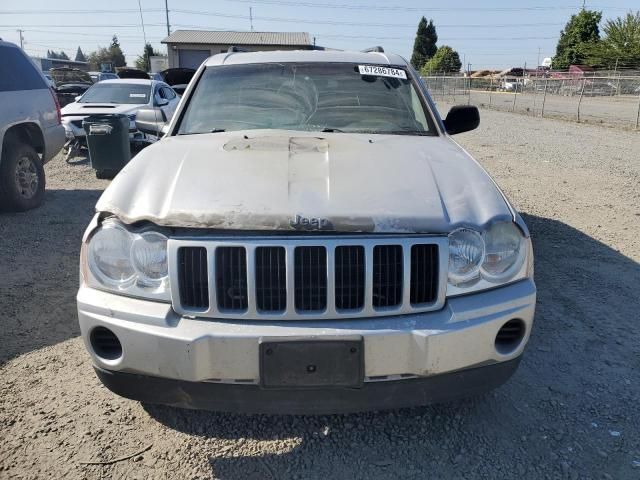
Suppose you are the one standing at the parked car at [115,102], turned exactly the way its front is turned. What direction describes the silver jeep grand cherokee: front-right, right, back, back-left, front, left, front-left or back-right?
front-left

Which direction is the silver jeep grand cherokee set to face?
toward the camera

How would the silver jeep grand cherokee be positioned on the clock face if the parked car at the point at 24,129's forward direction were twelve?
The silver jeep grand cherokee is roughly at 10 o'clock from the parked car.

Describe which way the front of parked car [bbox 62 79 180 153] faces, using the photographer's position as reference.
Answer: facing the viewer and to the left of the viewer

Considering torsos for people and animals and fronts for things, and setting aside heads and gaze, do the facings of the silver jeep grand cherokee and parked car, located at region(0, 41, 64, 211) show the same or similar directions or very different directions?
same or similar directions

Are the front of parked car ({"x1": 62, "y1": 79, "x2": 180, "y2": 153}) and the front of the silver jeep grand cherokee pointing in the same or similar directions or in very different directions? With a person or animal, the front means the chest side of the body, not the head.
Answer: same or similar directions

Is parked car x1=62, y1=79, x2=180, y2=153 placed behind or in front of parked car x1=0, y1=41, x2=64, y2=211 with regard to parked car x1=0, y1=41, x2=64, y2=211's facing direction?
behind

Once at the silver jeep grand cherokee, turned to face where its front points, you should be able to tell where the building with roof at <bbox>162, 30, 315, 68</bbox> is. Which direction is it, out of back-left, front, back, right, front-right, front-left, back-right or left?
back

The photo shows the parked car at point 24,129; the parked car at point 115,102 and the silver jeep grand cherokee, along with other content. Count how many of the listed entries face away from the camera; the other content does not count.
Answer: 0

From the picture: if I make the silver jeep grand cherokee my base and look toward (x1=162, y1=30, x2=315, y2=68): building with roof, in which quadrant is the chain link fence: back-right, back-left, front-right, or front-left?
front-right

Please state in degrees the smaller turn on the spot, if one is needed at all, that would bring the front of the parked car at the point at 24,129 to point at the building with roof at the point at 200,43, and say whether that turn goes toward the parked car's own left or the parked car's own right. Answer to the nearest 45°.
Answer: approximately 135° to the parked car's own right

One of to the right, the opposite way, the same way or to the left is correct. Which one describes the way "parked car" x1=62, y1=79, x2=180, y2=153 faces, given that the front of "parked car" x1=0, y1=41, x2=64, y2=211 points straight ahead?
the same way
